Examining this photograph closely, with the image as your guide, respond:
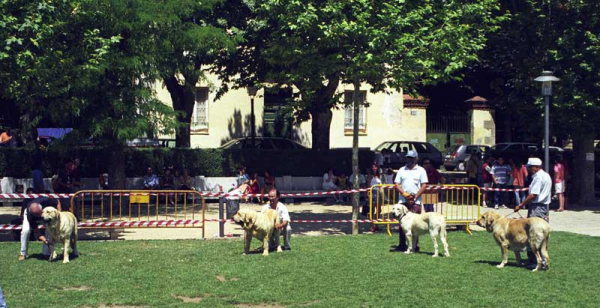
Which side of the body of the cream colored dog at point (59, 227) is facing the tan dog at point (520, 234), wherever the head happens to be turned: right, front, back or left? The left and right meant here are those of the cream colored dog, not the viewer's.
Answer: left

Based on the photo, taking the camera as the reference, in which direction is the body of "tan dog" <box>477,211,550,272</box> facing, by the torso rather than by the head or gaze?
to the viewer's left

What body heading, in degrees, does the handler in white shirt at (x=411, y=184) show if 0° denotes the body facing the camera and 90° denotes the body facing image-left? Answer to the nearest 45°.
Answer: approximately 0°

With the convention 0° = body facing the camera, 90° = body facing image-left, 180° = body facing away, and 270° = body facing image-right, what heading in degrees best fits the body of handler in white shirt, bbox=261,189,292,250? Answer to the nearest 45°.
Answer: approximately 45°

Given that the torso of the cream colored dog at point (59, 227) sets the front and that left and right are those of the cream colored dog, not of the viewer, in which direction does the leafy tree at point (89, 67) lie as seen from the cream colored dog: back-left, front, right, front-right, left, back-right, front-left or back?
back-right

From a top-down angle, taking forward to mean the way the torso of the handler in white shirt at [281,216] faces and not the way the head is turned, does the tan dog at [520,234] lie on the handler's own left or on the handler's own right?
on the handler's own left

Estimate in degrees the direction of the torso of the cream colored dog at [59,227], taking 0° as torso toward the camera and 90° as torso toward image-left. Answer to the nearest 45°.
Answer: approximately 45°

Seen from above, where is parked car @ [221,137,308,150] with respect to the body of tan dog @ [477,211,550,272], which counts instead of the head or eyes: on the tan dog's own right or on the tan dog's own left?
on the tan dog's own right

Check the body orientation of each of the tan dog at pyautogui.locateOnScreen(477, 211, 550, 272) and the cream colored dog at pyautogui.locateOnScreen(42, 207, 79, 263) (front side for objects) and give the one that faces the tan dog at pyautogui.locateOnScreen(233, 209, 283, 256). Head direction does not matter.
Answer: the tan dog at pyautogui.locateOnScreen(477, 211, 550, 272)

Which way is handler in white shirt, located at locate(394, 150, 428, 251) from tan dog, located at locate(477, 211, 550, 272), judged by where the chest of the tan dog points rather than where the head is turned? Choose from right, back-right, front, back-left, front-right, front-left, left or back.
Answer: front-right

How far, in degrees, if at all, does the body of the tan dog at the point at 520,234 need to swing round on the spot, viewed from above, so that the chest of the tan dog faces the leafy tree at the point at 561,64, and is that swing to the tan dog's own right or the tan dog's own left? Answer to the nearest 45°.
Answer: approximately 90° to the tan dog's own right

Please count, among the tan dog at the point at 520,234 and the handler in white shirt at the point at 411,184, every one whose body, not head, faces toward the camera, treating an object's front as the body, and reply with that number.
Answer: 1

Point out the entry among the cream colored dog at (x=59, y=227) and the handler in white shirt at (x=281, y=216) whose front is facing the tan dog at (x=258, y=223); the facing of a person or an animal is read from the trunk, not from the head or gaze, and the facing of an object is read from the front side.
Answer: the handler in white shirt

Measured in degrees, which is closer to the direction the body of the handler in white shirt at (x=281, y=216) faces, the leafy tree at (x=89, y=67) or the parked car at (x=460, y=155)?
the leafy tree
